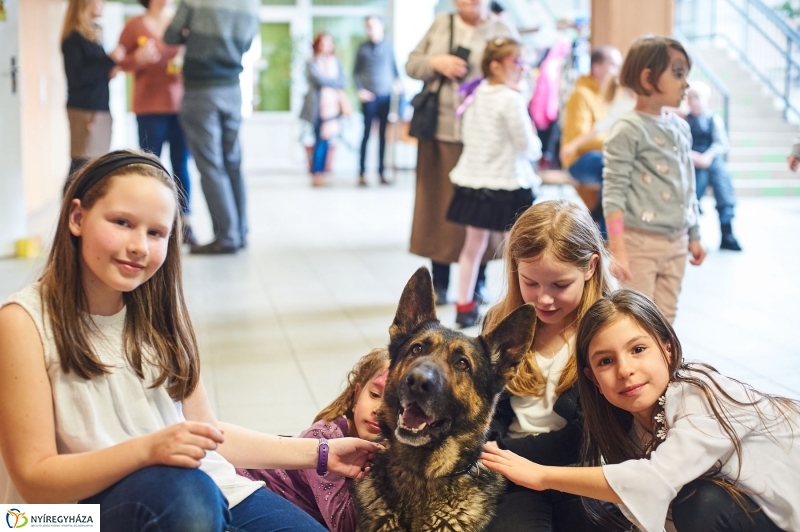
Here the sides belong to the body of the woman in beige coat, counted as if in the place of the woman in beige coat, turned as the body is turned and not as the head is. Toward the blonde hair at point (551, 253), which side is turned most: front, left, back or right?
front

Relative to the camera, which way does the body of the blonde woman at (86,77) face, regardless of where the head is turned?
to the viewer's right

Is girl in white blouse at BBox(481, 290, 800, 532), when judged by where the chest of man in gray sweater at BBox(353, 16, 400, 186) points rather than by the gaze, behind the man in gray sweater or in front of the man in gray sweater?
in front

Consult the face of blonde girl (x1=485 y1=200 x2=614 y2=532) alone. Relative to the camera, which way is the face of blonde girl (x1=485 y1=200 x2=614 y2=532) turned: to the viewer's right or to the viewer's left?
to the viewer's left

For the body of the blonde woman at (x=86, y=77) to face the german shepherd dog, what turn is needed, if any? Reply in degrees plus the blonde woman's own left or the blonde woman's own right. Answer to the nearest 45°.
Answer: approximately 90° to the blonde woman's own right

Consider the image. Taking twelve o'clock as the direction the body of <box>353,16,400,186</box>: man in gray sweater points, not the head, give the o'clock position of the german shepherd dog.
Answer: The german shepherd dog is roughly at 12 o'clock from the man in gray sweater.
